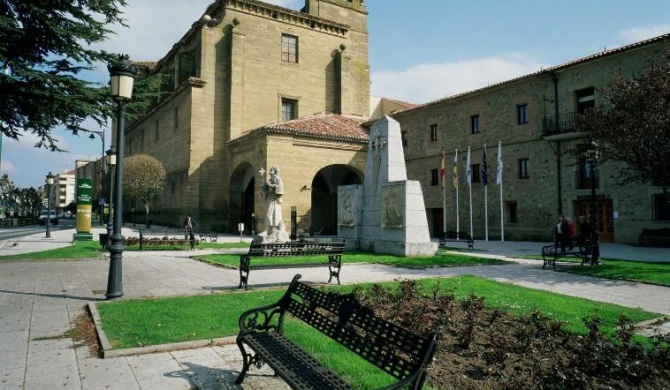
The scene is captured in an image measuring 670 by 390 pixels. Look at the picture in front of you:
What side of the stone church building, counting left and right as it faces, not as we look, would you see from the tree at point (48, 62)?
front

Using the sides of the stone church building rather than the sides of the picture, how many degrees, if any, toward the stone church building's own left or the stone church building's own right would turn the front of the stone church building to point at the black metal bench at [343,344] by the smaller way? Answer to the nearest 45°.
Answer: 0° — it already faces it

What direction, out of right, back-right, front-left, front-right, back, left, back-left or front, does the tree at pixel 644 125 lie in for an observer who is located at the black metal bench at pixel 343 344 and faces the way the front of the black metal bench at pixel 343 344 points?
back

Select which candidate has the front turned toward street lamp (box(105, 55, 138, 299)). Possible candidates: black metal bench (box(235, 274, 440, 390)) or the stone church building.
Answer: the stone church building

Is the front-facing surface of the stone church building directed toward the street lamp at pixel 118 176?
yes

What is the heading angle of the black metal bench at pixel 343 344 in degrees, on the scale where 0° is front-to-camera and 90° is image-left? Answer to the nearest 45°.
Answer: approximately 45°

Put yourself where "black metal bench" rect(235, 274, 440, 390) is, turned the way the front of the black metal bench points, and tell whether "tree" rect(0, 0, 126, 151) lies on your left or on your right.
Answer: on your right

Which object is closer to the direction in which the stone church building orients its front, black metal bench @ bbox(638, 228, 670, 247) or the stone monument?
the stone monument

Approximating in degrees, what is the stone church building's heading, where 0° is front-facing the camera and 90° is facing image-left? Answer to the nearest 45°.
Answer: approximately 0°

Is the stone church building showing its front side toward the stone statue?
yes

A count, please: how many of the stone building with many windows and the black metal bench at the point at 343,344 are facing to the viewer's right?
0

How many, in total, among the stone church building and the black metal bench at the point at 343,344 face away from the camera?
0

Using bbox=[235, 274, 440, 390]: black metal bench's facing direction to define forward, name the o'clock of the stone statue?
The stone statue is roughly at 4 o'clock from the black metal bench.

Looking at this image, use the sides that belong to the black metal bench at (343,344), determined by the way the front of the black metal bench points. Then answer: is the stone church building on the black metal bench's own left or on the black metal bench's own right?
on the black metal bench's own right

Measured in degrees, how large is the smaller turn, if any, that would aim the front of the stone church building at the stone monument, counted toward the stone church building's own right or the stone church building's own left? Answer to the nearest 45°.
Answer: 0° — it already faces it
